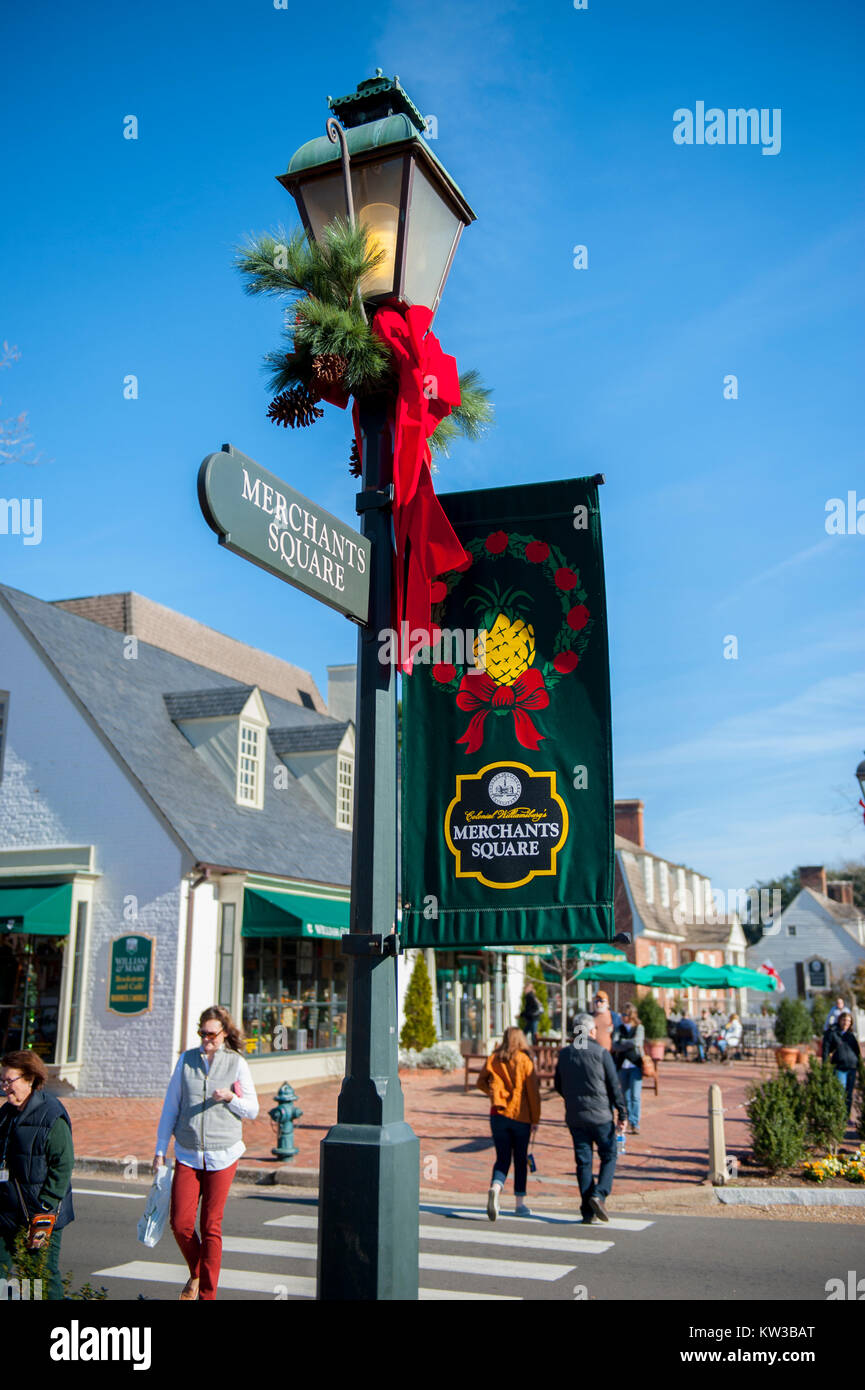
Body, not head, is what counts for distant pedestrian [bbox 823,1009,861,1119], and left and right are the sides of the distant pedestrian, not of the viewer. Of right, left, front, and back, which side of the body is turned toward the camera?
front

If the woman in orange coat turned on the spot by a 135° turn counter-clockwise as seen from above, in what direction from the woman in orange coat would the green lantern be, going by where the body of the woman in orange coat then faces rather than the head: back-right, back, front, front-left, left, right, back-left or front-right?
front-left

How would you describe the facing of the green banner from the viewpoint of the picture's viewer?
facing the viewer

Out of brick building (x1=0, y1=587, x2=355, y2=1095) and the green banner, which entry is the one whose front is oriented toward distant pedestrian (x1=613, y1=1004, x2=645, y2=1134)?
the brick building

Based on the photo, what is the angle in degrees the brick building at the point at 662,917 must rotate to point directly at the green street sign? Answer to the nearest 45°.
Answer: approximately 45° to its right

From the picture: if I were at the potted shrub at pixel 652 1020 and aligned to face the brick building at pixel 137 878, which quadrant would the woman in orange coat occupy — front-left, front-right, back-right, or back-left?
front-left

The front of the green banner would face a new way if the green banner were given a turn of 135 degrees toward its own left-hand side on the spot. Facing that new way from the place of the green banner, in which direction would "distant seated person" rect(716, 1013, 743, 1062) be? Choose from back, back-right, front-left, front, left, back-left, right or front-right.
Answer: front-left

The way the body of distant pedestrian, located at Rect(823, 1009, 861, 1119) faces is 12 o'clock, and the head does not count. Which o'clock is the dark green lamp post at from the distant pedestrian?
The dark green lamp post is roughly at 12 o'clock from the distant pedestrian.

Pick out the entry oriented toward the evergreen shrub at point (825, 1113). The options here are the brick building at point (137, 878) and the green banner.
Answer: the brick building

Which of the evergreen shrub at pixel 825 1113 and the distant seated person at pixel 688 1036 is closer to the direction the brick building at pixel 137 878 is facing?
the evergreen shrub

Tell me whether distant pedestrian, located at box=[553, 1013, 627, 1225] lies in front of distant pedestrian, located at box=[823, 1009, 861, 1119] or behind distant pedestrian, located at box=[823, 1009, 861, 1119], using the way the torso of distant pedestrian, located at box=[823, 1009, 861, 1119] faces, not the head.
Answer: in front

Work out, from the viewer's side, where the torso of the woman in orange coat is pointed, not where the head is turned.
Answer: away from the camera

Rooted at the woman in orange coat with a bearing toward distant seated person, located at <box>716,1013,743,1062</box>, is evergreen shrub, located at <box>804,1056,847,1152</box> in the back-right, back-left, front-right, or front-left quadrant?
front-right

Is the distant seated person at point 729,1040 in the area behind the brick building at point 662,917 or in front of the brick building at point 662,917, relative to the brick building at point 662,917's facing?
in front

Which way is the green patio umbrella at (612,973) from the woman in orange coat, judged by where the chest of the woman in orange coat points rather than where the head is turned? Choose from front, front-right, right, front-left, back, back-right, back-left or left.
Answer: front
